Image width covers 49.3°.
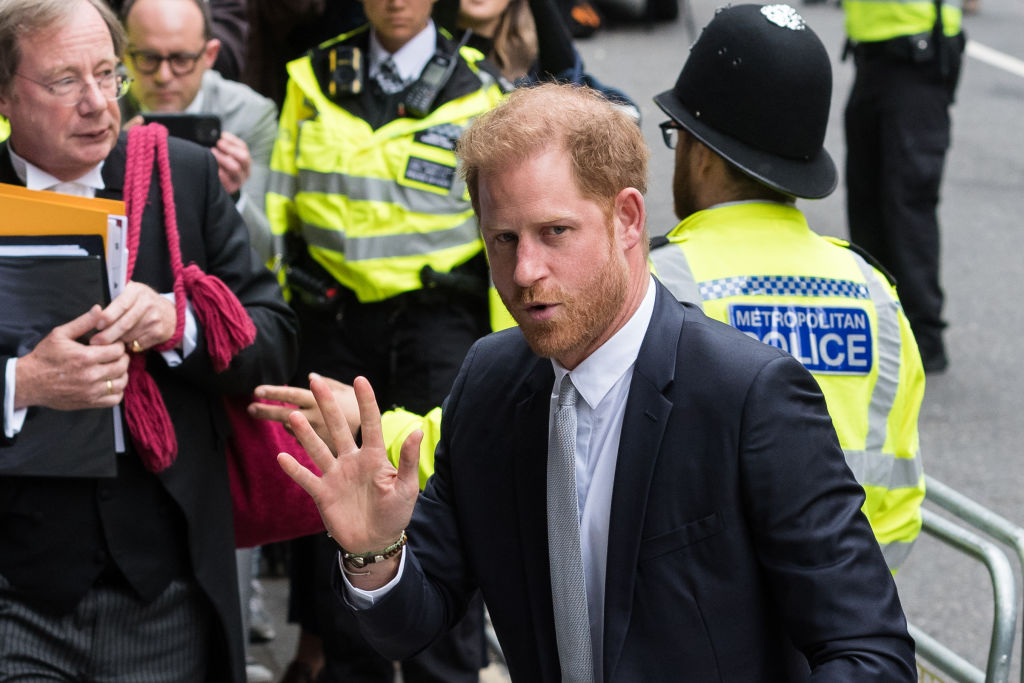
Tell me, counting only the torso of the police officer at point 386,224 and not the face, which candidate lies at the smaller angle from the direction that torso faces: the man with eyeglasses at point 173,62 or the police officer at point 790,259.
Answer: the police officer

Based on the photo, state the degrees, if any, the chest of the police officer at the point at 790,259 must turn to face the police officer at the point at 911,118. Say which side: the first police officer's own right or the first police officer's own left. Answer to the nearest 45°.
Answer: approximately 45° to the first police officer's own right

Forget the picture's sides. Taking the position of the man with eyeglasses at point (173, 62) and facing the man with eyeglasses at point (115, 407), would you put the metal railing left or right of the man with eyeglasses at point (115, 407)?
left

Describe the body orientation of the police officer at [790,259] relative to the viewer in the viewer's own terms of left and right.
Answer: facing away from the viewer and to the left of the viewer

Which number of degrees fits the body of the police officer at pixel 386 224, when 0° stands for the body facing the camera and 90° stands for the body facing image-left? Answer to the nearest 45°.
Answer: approximately 0°

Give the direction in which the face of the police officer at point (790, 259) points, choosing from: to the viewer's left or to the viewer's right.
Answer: to the viewer's left

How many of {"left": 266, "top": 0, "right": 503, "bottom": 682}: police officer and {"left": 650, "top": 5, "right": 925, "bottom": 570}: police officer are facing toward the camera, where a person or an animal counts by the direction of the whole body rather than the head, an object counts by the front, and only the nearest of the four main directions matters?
1

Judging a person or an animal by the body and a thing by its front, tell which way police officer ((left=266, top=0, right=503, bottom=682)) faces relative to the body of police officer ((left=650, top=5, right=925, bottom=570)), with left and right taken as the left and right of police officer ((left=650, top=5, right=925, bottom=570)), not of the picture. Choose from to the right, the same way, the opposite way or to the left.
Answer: the opposite way

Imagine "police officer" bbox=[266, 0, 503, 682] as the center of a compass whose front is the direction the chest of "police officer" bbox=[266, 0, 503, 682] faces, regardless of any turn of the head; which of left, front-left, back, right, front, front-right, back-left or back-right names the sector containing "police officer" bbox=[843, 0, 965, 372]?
back-left

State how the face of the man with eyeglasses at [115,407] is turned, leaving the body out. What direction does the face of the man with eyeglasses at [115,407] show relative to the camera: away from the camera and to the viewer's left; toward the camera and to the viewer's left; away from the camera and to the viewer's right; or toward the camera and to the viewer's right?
toward the camera and to the viewer's right

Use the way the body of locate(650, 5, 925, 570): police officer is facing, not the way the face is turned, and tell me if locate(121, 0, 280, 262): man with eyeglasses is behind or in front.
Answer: in front
